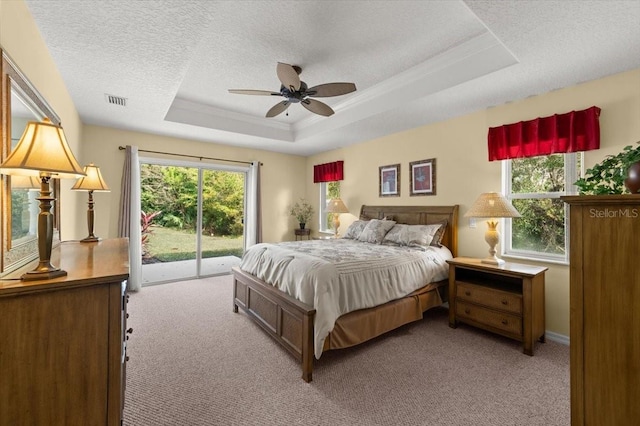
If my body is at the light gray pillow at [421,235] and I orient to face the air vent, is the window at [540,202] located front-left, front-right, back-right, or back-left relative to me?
back-left

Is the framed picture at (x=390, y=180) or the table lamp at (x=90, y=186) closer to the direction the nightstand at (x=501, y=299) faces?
the table lamp

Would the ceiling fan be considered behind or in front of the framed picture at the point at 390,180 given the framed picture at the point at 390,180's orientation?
in front

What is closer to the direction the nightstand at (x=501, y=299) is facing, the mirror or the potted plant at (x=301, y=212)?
the mirror

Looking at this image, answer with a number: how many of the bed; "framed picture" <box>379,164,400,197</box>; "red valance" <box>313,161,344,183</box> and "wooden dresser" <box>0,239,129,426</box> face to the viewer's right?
1

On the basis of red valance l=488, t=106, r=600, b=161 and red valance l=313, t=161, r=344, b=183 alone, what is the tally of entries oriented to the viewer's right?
0

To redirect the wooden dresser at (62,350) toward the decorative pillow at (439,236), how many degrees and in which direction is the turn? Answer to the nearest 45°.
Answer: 0° — it already faces it

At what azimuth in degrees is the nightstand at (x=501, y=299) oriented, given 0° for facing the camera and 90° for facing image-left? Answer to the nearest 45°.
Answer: approximately 45°

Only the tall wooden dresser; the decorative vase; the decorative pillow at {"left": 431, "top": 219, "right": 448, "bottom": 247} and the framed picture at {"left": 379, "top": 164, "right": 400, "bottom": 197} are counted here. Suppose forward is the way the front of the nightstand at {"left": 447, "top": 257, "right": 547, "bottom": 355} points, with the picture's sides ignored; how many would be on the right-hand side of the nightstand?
2

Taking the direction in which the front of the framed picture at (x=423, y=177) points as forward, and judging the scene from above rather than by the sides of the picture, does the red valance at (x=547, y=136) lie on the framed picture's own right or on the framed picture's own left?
on the framed picture's own left

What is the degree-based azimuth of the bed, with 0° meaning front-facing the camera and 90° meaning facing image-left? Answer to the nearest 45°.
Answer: approximately 45°

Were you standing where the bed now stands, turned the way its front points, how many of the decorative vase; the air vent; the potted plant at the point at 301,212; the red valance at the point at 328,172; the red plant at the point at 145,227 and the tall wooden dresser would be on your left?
2

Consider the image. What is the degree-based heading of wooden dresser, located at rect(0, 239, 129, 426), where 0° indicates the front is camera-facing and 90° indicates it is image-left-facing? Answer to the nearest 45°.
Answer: approximately 270°

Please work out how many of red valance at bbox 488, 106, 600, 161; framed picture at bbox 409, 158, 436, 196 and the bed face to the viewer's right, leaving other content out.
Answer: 0

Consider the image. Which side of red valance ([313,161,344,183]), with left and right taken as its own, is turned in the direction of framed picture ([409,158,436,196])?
left

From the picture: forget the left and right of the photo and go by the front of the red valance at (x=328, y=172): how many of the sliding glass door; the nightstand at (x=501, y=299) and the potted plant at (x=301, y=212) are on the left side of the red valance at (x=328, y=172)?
1
